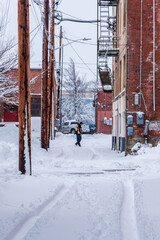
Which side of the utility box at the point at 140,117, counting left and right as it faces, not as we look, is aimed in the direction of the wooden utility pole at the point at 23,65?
front
